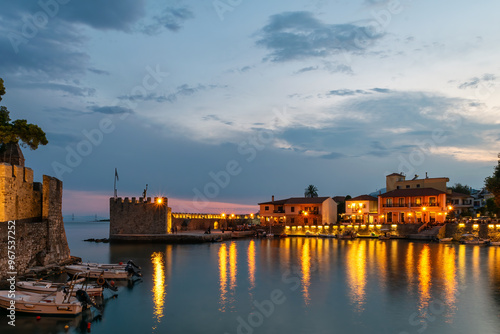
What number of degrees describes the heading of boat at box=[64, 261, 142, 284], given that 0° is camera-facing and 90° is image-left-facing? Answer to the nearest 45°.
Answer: approximately 90°

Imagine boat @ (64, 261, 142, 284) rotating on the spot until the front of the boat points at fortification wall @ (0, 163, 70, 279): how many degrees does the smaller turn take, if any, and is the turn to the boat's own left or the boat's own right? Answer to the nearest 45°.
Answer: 0° — it already faces it

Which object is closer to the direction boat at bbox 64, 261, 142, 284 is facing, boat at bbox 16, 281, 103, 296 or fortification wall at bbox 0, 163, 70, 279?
the fortification wall
